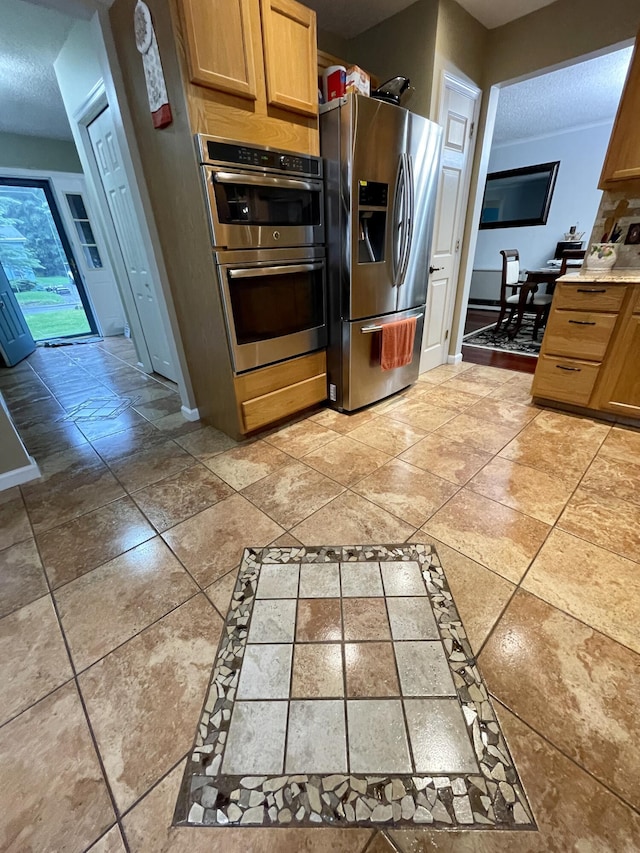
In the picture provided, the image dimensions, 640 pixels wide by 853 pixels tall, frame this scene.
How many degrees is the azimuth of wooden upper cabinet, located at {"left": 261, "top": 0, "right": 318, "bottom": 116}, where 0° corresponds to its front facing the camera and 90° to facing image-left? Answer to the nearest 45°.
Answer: approximately 315°

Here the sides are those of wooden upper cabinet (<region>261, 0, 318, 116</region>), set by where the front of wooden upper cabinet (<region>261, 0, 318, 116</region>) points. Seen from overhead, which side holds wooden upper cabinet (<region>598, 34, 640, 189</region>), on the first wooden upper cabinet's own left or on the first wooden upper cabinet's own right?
on the first wooden upper cabinet's own left

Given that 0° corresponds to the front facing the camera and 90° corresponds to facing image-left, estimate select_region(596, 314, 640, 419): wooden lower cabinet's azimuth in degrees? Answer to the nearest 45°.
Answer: approximately 45°

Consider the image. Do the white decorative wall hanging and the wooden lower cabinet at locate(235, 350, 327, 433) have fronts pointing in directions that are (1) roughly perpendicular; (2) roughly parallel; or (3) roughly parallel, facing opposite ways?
roughly perpendicular

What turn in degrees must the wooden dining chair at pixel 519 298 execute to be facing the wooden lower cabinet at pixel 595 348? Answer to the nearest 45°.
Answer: approximately 45° to its right
